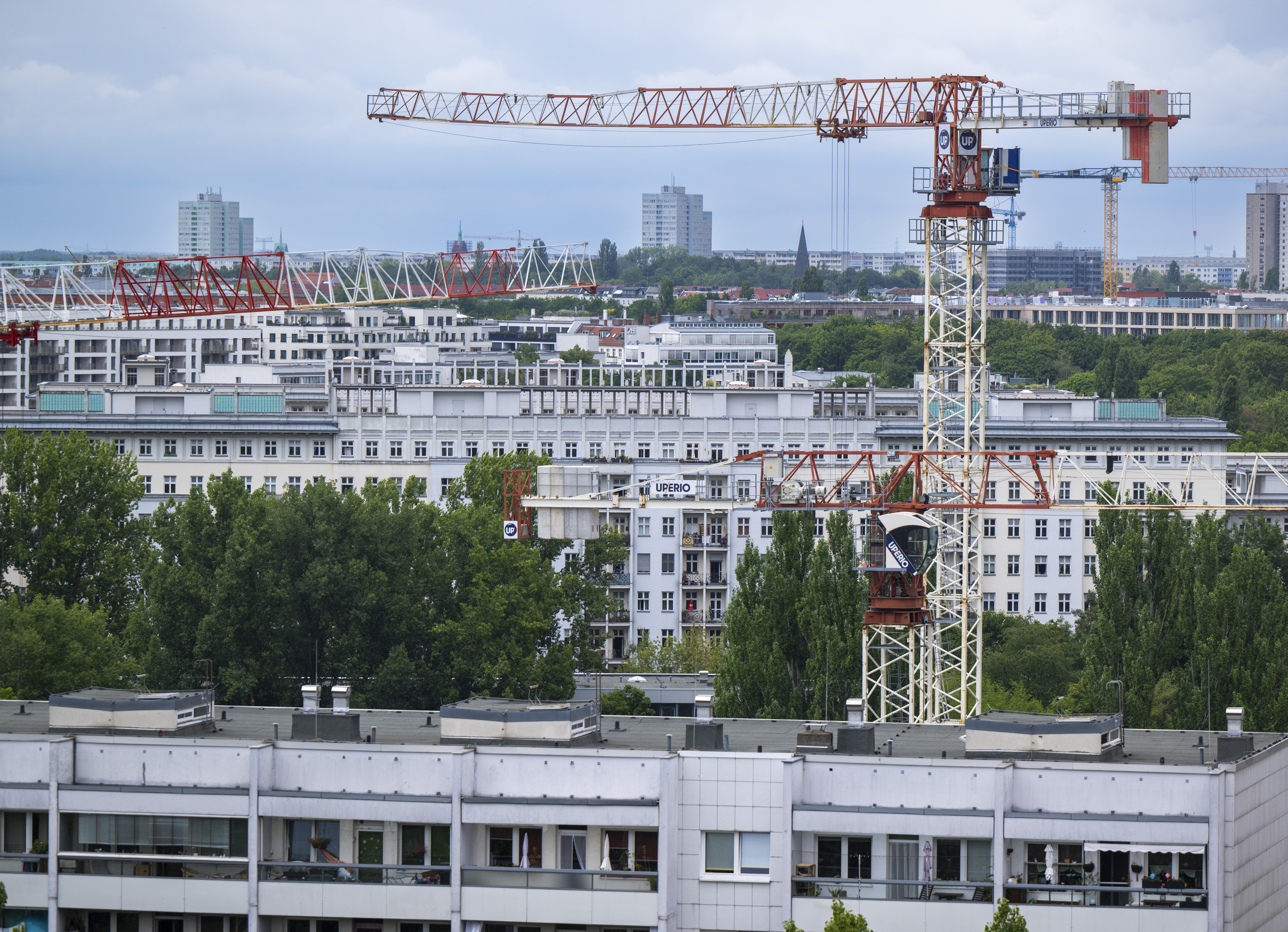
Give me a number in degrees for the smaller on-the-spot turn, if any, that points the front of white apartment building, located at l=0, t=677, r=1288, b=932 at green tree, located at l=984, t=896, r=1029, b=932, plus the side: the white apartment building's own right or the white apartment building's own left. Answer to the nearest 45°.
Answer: approximately 45° to the white apartment building's own left

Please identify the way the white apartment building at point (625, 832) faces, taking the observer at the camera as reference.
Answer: facing the viewer

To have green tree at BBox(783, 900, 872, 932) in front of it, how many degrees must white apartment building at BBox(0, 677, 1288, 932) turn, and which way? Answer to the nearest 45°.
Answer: approximately 45° to its left
